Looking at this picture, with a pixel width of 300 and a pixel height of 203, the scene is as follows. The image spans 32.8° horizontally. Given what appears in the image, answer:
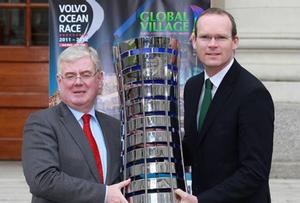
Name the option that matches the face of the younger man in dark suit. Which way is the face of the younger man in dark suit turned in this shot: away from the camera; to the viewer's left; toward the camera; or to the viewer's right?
toward the camera

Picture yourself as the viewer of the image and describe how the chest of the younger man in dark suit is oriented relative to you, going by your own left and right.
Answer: facing the viewer and to the left of the viewer

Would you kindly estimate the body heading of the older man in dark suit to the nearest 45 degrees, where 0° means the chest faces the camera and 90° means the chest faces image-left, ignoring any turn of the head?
approximately 315°

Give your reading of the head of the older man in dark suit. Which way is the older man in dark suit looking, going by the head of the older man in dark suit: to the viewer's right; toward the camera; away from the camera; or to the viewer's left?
toward the camera

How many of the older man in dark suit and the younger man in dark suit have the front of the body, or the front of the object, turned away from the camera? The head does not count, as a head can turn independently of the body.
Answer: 0

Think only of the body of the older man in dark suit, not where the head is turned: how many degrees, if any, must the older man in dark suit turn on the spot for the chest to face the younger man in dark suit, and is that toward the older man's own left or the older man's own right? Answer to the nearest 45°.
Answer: approximately 45° to the older man's own left
